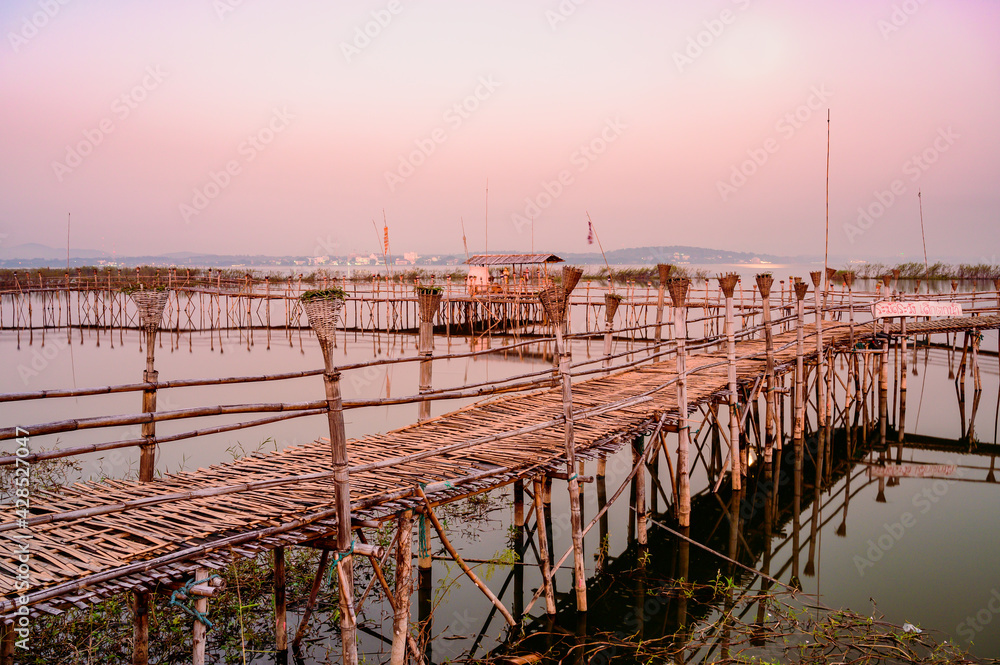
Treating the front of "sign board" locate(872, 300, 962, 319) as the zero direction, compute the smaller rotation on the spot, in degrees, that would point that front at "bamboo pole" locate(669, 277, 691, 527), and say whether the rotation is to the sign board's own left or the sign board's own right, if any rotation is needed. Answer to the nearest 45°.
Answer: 0° — it already faces it

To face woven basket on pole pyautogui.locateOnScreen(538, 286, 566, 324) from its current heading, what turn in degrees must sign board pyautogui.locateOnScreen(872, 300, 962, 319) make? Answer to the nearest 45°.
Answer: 0° — it already faces it

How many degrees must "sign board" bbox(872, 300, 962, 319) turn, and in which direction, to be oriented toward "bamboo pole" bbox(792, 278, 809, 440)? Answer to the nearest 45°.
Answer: approximately 45° to its right

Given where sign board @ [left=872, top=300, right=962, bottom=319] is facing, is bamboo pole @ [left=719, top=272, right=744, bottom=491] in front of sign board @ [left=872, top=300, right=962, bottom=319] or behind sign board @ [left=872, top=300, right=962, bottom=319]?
in front

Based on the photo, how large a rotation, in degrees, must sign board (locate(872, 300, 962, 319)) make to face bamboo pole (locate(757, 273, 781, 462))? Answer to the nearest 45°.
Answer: approximately 45° to its right

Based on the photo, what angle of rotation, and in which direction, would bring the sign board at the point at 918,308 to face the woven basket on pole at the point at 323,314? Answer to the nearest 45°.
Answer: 0° — it already faces it

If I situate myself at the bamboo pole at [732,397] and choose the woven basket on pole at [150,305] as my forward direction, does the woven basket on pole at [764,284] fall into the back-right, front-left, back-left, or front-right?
back-right

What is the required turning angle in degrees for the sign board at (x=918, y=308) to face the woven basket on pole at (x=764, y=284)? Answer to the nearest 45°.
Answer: approximately 45° to its right

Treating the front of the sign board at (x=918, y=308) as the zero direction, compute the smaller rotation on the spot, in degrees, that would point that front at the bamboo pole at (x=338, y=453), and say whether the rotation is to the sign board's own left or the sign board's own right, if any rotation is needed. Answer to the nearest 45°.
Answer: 0° — it already faces it

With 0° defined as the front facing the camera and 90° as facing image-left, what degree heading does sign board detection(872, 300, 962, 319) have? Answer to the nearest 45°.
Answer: approximately 0°

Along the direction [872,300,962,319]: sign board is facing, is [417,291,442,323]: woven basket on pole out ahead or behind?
ahead

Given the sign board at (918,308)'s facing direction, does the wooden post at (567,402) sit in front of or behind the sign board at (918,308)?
in front
